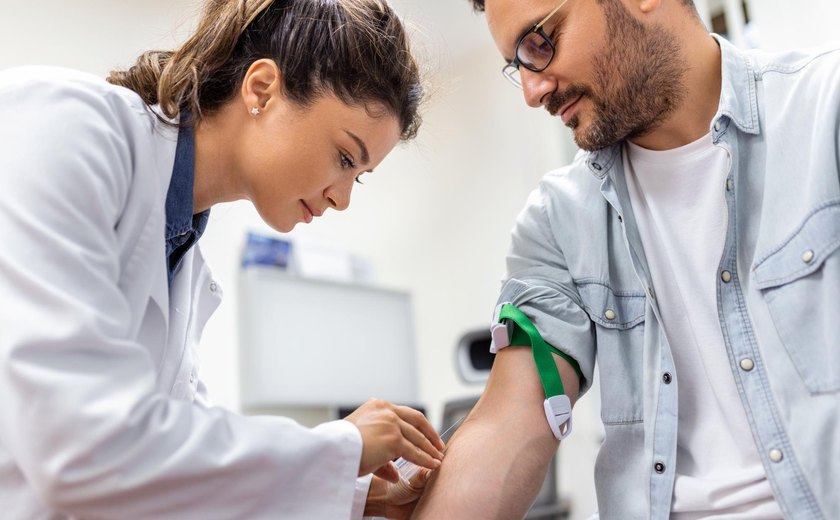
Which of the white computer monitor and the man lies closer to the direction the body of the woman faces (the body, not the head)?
the man

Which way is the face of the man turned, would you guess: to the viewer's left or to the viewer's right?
to the viewer's left

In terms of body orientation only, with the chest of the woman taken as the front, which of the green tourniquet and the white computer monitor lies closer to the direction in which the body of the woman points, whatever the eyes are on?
the green tourniquet

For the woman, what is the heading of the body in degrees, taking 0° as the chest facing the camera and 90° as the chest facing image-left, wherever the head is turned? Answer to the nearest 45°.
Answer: approximately 270°

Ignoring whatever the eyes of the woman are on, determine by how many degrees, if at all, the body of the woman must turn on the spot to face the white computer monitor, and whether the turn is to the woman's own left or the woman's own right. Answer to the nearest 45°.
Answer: approximately 90° to the woman's own left

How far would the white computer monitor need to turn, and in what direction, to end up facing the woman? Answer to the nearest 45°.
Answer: approximately 45° to its right

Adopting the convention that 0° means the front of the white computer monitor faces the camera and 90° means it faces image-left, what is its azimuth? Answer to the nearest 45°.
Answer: approximately 315°
